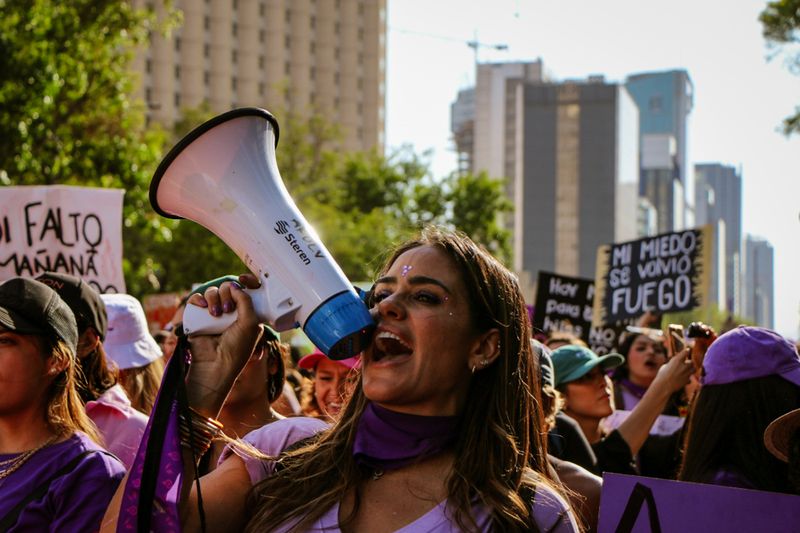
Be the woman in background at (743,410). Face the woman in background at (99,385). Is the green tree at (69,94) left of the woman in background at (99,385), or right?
right

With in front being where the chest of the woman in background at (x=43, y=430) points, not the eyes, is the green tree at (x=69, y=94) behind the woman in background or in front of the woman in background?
behind

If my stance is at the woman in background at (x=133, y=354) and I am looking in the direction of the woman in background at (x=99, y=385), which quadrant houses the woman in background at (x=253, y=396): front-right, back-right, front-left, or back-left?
front-left

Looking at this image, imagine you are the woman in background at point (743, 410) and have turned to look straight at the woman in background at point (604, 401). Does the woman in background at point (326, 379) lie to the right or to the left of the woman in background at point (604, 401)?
left

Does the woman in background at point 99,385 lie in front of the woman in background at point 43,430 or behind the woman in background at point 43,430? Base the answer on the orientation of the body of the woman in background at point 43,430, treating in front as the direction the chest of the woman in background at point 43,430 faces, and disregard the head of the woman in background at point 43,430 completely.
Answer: behind

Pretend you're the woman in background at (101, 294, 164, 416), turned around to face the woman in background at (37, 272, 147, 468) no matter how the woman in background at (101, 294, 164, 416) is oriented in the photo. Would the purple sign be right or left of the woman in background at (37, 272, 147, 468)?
left

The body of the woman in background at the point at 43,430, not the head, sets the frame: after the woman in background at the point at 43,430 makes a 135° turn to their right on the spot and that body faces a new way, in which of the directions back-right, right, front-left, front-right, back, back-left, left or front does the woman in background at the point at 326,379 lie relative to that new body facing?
front-right

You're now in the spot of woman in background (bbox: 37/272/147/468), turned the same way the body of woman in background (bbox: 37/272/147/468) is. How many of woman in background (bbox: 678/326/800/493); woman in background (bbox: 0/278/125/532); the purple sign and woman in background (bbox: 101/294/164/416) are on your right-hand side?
1
